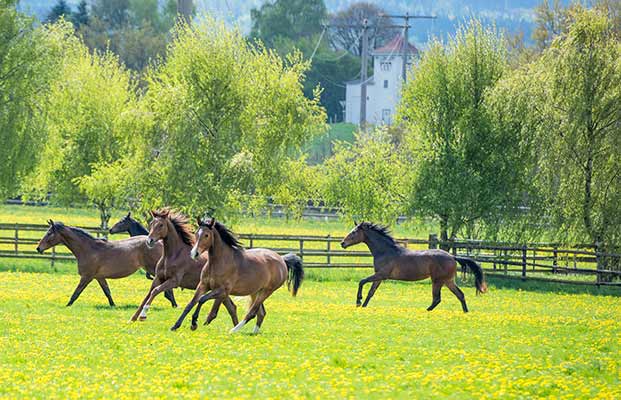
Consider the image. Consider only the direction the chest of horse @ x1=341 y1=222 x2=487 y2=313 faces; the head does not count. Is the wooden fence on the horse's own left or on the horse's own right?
on the horse's own right

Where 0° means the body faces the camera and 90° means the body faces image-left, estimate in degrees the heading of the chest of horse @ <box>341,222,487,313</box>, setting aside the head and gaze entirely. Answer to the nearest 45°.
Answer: approximately 90°

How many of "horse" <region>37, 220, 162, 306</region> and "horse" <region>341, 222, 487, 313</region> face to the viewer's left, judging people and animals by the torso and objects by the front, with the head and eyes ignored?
2

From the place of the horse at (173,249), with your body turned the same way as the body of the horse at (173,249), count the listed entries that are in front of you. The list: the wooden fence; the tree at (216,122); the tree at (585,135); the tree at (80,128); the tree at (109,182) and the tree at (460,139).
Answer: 0

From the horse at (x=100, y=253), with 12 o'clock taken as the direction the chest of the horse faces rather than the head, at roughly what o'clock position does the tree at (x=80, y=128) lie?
The tree is roughly at 3 o'clock from the horse.

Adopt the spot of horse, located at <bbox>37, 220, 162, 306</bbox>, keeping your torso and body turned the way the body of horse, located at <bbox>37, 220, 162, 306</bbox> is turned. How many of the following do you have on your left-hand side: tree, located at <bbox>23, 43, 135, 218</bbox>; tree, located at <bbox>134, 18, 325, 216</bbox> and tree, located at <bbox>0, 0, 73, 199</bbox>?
0

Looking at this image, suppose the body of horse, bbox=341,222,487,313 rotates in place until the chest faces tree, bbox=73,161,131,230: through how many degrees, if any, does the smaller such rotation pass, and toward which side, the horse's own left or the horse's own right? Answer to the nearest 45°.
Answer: approximately 45° to the horse's own right

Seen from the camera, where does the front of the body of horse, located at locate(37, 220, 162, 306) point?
to the viewer's left

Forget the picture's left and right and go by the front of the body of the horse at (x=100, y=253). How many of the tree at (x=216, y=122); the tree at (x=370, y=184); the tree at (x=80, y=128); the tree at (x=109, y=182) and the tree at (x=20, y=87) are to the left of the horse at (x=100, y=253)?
0

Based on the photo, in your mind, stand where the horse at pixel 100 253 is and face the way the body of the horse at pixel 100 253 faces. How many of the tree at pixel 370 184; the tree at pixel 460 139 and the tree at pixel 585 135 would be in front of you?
0

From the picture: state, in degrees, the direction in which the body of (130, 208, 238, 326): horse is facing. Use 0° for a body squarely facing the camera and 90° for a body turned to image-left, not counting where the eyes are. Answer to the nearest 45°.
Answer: approximately 45°

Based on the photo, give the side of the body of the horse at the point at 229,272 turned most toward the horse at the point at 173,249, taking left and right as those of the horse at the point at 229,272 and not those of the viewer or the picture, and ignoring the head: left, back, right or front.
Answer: right

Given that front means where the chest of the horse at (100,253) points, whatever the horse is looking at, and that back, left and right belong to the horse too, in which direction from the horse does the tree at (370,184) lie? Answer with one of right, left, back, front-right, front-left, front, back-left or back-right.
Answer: back-right

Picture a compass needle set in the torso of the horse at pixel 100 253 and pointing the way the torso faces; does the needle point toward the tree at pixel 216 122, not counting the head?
no

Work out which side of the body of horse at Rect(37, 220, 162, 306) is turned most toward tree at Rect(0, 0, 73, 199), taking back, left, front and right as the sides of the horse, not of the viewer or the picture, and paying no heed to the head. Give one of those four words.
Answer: right

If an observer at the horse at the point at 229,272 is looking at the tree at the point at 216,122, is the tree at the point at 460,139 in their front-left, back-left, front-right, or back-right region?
front-right
